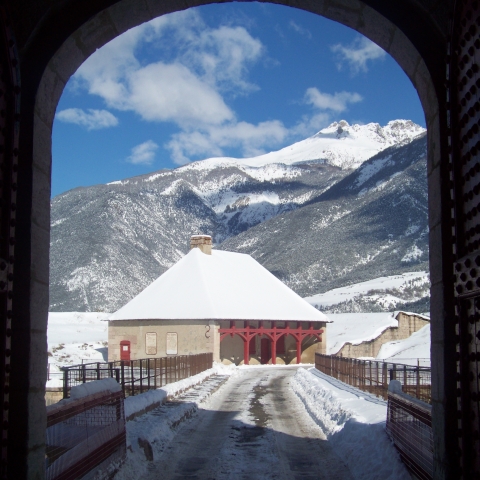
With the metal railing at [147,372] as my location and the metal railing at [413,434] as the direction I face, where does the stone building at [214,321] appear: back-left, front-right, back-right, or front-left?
back-left

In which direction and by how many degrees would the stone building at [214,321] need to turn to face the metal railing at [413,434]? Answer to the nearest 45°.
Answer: approximately 45° to its right

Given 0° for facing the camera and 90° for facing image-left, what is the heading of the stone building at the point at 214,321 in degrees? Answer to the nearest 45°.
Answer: approximately 315°

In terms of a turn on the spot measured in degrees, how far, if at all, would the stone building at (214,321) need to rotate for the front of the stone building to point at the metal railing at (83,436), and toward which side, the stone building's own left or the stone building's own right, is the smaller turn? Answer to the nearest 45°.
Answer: approximately 45° to the stone building's own right
